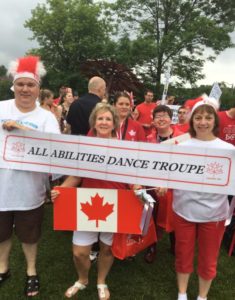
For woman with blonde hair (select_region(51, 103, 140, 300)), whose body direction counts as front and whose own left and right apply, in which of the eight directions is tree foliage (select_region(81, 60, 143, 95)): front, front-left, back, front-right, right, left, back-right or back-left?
back

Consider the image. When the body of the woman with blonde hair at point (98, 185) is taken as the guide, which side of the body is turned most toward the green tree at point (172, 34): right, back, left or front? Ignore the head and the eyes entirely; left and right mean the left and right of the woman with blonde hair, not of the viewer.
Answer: back

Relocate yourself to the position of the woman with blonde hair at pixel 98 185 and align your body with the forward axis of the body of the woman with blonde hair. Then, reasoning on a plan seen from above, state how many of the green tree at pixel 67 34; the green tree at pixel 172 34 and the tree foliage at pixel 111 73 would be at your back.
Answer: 3

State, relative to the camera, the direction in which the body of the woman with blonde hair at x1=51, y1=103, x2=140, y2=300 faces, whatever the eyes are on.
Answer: toward the camera

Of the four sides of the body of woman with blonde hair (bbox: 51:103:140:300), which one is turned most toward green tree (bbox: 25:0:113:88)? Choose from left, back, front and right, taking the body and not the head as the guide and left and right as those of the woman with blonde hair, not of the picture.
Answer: back

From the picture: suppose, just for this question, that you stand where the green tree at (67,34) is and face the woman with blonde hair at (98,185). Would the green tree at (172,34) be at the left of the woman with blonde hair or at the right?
left

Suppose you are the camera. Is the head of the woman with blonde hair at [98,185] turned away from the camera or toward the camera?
toward the camera
